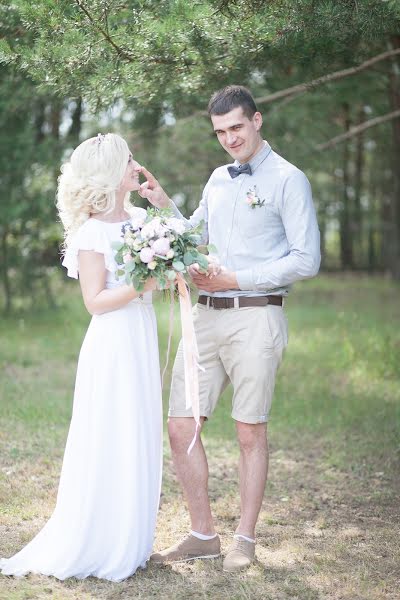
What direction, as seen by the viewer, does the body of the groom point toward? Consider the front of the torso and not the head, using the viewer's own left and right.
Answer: facing the viewer and to the left of the viewer

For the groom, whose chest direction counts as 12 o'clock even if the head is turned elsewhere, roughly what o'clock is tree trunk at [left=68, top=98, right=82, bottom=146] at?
The tree trunk is roughly at 4 o'clock from the groom.

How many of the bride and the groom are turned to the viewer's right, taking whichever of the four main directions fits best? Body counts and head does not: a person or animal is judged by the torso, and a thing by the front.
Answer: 1

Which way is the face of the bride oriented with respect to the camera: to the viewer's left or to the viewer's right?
to the viewer's right

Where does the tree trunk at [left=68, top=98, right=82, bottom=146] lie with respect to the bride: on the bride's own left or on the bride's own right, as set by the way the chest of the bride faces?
on the bride's own left

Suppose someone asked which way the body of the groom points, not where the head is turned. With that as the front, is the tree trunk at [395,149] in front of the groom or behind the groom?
behind

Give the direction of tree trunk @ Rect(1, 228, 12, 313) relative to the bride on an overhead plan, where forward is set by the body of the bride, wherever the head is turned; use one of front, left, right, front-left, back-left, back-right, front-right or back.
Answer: left

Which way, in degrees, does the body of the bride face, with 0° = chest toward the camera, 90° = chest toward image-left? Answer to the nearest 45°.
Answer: approximately 270°

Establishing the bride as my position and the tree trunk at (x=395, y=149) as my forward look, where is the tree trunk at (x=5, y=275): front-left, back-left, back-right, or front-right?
front-left

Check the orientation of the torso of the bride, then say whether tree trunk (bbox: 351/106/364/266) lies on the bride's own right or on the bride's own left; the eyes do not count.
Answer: on the bride's own left

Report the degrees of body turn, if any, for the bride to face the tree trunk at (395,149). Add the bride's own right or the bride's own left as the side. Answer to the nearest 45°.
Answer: approximately 45° to the bride's own left
